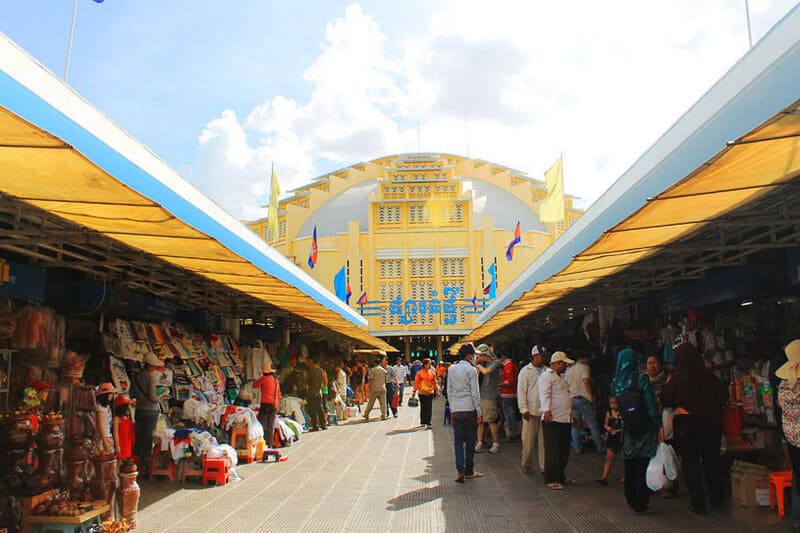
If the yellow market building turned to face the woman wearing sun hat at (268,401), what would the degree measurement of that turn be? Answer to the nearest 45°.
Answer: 0° — it already faces them

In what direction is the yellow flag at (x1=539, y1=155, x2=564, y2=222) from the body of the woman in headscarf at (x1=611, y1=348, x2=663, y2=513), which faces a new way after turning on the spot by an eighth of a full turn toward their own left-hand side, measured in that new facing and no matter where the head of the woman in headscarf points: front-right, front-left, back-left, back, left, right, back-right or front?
front-right

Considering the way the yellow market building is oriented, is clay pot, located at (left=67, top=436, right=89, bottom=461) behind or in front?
in front

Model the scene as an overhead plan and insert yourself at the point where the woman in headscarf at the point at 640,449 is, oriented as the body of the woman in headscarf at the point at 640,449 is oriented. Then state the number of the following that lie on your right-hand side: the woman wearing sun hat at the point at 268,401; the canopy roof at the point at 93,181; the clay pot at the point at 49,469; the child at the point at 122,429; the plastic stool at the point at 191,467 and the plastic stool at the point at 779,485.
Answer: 1

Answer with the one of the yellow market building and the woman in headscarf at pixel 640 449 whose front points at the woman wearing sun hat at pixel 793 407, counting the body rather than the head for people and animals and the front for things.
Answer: the yellow market building

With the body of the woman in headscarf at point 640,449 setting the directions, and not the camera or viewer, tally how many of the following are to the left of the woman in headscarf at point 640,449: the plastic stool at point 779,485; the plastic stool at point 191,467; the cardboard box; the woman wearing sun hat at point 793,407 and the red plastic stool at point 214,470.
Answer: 2

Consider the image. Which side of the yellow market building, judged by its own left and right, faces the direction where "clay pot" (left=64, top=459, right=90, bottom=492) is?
front

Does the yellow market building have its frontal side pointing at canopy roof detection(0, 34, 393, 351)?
yes

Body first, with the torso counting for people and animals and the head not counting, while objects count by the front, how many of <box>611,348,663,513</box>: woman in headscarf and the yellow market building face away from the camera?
1

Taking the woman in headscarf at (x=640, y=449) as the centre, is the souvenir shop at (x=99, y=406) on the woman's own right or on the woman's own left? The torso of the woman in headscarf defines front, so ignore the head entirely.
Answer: on the woman's own left

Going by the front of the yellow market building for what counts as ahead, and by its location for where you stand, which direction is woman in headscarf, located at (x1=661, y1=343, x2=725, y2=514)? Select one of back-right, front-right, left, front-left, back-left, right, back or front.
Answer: front

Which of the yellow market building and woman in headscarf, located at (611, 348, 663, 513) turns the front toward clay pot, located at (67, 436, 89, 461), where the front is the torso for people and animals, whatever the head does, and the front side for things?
the yellow market building

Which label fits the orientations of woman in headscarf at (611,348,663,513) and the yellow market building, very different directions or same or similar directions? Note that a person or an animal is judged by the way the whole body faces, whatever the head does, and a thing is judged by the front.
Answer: very different directions

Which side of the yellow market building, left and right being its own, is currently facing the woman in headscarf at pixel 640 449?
front

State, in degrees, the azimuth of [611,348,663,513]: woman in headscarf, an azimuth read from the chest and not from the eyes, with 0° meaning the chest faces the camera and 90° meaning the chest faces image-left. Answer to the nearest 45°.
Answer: approximately 180°

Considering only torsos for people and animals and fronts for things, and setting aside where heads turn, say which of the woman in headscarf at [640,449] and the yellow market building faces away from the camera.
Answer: the woman in headscarf

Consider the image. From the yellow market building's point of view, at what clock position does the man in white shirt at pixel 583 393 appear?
The man in white shirt is roughly at 12 o'clock from the yellow market building.

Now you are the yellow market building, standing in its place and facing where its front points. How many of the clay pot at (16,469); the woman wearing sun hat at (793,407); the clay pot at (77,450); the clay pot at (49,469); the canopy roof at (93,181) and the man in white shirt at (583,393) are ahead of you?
6
